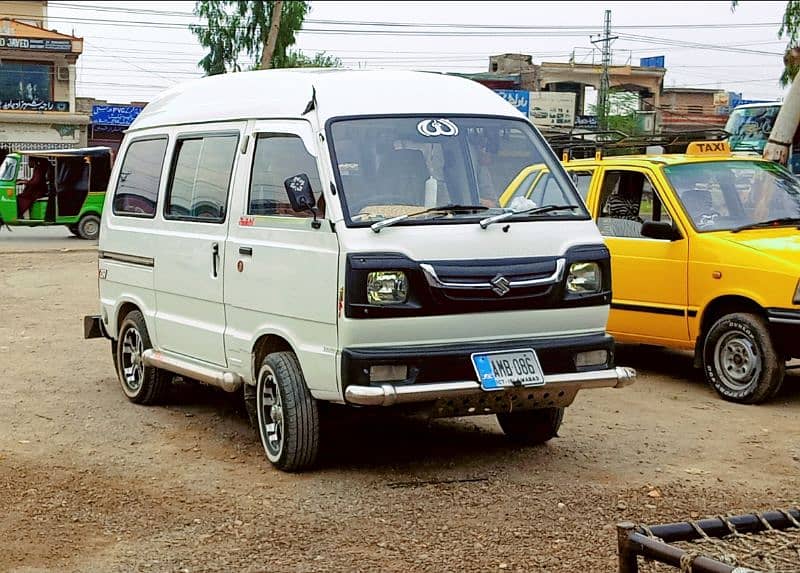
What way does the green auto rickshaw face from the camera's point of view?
to the viewer's left

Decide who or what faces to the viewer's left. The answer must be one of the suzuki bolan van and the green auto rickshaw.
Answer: the green auto rickshaw

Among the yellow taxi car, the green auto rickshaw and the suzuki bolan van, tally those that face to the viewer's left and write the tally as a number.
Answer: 1

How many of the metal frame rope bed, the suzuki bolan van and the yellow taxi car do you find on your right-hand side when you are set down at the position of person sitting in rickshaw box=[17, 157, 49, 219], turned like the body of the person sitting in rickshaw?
0

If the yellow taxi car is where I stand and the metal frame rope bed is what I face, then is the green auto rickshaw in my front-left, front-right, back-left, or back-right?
back-right

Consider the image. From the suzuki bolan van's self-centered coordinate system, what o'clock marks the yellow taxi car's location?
The yellow taxi car is roughly at 9 o'clock from the suzuki bolan van.

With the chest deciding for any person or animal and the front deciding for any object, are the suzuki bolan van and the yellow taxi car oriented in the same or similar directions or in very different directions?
same or similar directions

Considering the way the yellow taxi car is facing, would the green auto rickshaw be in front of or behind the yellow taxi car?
behind

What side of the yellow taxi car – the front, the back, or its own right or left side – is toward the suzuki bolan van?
right

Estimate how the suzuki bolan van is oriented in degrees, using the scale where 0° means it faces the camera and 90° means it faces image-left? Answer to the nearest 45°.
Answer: approximately 315°

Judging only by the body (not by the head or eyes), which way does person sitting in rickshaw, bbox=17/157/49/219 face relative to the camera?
to the viewer's left
